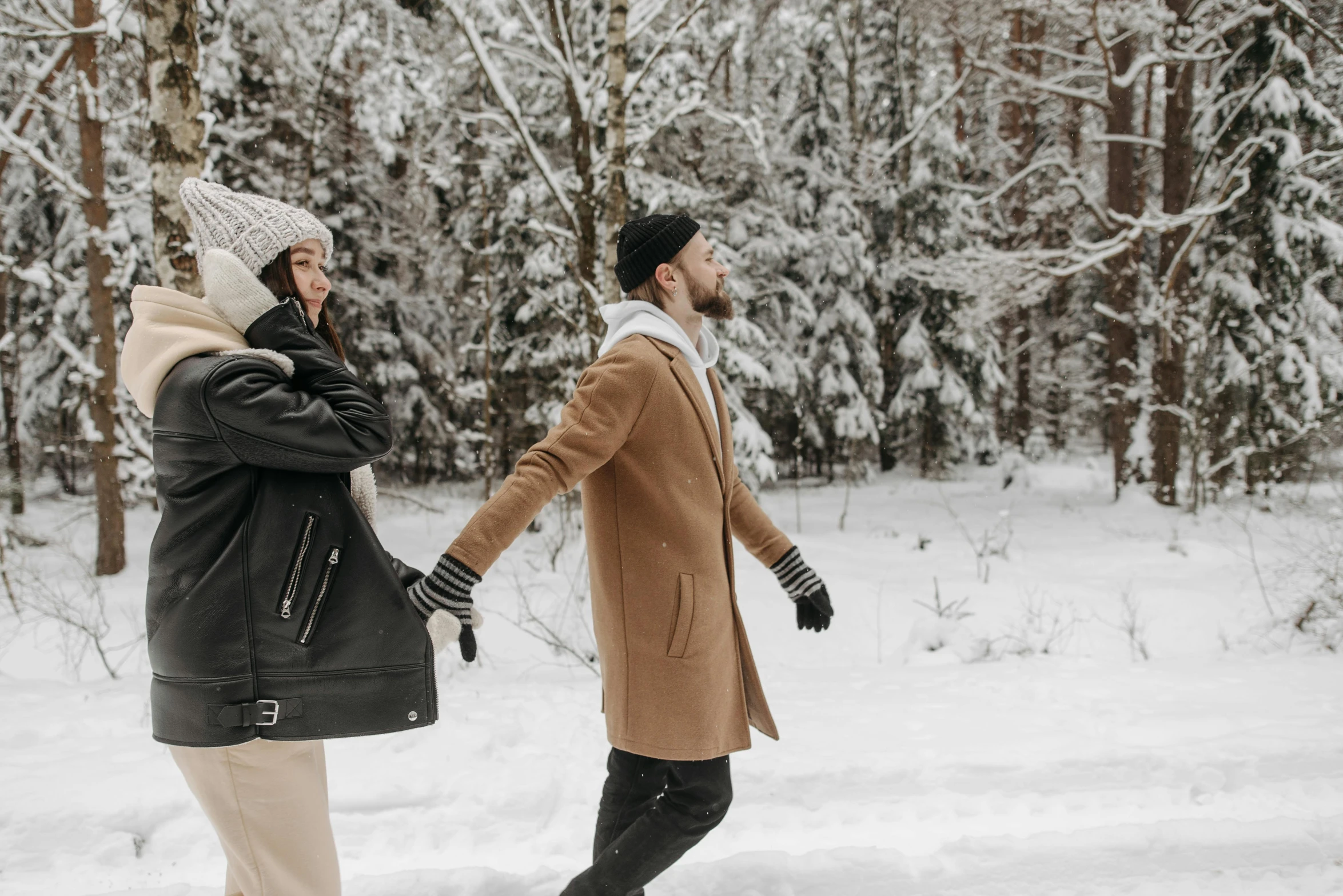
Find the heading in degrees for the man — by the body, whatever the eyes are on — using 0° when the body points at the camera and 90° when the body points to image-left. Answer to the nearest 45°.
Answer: approximately 270°

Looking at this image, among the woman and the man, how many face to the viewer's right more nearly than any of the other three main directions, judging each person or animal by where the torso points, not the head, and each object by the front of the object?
2

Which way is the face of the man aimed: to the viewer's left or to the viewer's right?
to the viewer's right

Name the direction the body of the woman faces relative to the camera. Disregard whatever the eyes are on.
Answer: to the viewer's right
